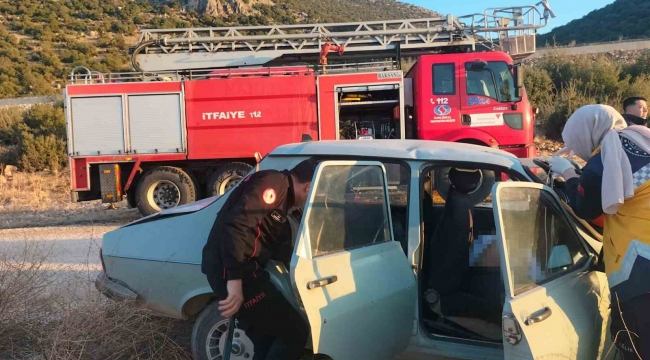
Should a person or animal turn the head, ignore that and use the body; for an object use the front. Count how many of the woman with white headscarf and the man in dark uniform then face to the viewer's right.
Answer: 1

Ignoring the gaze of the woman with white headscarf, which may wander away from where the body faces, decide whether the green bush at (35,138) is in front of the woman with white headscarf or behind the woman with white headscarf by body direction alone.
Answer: in front

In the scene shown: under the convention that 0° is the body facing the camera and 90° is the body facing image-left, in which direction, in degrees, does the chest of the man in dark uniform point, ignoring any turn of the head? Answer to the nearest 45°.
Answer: approximately 270°

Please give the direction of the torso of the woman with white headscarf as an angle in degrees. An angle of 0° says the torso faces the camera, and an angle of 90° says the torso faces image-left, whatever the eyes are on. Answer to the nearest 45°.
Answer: approximately 135°

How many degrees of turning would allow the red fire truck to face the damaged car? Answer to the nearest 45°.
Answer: approximately 90° to its right

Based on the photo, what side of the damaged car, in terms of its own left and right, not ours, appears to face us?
right

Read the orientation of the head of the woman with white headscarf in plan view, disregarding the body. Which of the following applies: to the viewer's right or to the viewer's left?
to the viewer's left

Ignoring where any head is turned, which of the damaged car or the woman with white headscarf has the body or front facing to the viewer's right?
the damaged car

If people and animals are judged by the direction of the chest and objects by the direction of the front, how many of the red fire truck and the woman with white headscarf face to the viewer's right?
1

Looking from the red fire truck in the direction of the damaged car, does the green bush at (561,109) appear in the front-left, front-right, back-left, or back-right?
back-left

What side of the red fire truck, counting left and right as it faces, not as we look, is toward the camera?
right
